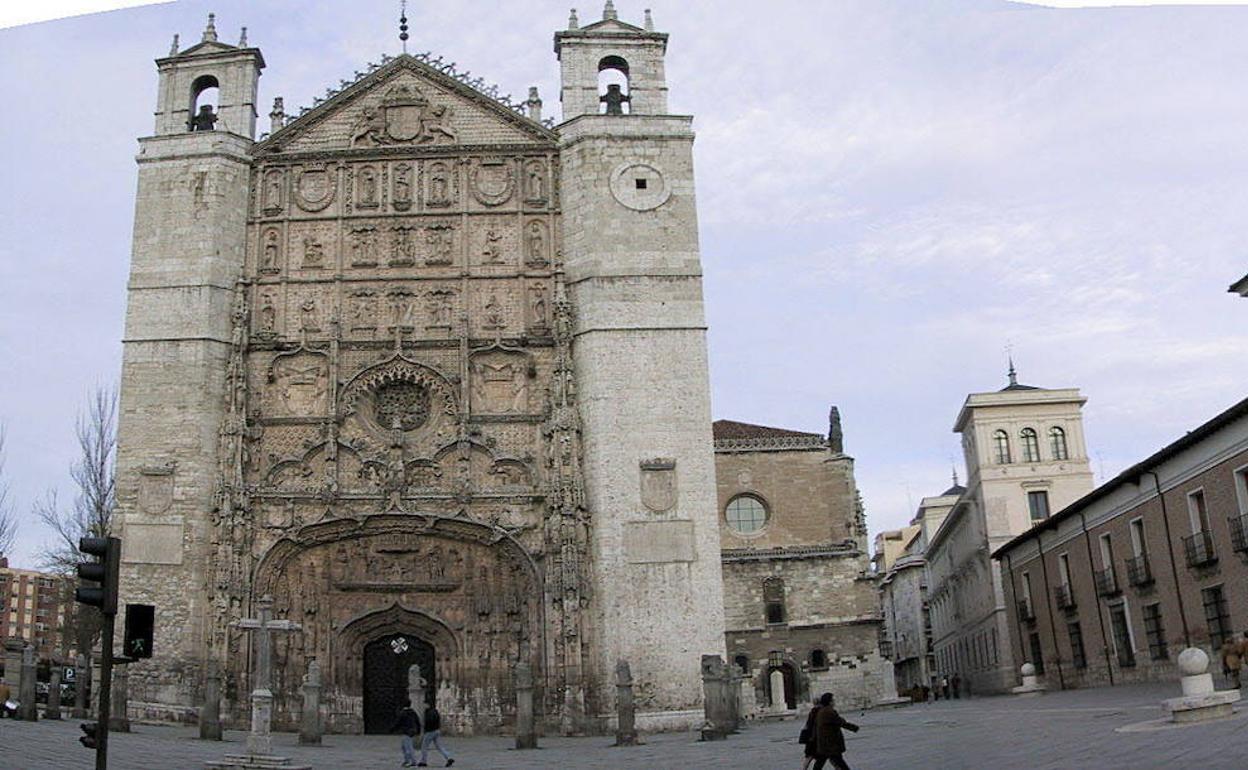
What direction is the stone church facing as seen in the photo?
toward the camera

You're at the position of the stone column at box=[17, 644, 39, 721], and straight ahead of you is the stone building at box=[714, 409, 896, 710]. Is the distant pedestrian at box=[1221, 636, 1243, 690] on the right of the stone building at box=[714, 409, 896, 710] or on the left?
right

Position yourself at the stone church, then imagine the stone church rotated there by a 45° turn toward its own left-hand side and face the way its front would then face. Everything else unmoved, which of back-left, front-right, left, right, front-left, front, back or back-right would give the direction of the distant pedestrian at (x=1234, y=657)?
front

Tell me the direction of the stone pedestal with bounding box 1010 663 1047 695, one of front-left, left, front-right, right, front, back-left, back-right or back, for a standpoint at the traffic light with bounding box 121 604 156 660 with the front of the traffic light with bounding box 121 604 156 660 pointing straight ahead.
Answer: back-left

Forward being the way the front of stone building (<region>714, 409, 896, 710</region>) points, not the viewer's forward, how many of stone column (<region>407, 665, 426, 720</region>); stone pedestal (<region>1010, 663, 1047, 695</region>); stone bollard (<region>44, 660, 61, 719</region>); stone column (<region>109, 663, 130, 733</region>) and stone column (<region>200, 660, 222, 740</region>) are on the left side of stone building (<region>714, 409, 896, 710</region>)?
1

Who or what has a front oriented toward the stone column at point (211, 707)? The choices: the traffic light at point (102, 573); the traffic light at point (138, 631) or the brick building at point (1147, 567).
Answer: the brick building
